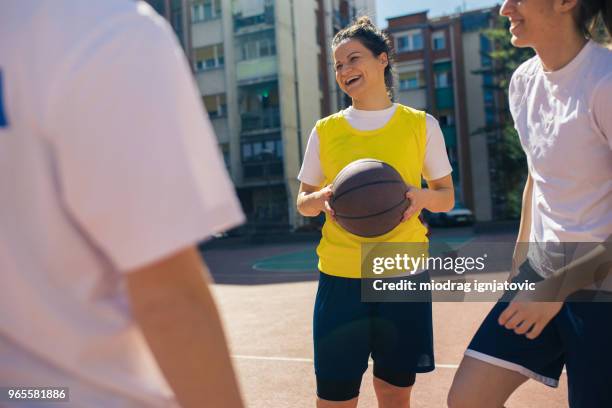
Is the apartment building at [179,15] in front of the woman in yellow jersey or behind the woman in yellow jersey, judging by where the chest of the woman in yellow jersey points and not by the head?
behind

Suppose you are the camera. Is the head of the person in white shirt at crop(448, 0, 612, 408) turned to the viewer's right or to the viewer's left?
to the viewer's left

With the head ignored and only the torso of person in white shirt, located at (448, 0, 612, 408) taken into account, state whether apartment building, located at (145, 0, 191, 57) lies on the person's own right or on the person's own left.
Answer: on the person's own right

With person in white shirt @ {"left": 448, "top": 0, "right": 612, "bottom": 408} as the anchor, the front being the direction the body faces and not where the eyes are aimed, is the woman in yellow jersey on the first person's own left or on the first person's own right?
on the first person's own right

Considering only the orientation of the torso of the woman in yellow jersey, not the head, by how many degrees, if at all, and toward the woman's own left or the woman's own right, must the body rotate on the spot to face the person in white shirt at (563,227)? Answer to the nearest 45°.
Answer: approximately 45° to the woman's own left

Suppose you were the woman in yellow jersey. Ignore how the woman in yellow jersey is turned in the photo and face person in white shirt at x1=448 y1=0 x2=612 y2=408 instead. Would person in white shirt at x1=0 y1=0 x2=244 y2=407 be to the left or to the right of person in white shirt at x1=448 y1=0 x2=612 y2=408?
right

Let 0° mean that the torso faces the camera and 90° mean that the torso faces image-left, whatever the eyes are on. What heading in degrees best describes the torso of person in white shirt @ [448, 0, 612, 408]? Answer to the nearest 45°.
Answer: approximately 45°
